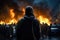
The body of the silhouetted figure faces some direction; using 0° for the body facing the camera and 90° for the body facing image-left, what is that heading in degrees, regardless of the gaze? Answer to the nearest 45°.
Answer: approximately 180°
